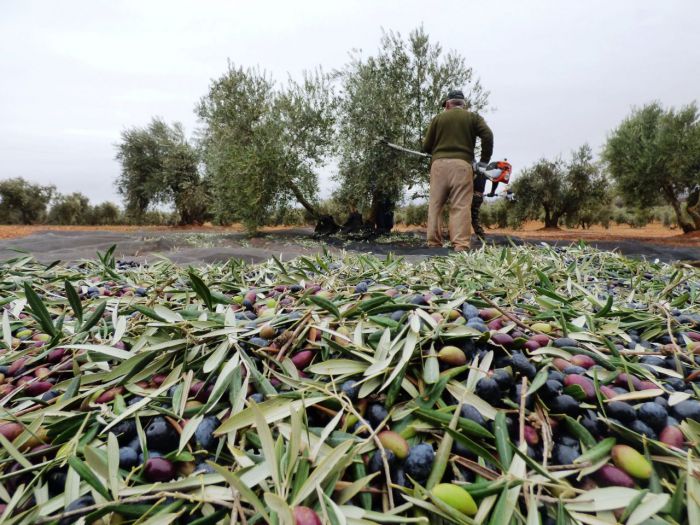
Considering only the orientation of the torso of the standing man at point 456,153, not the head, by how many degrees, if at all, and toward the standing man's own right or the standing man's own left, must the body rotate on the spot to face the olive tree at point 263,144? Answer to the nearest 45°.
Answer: approximately 45° to the standing man's own left

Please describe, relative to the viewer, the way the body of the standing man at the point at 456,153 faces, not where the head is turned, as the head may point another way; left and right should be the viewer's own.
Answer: facing away from the viewer

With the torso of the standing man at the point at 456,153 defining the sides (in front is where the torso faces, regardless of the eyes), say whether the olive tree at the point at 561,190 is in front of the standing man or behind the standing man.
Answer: in front

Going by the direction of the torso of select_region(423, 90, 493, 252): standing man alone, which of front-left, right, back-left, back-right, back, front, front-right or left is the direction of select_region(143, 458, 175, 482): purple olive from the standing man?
back

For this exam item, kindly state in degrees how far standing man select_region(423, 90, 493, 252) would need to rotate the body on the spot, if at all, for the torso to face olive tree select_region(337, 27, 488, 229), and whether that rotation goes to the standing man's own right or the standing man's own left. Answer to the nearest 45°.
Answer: approximately 45° to the standing man's own left

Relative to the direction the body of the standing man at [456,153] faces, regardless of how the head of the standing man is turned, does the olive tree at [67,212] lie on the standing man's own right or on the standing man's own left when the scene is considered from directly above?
on the standing man's own left

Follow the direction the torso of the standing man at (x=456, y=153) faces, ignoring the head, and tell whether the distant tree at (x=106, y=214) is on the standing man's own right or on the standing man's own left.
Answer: on the standing man's own left

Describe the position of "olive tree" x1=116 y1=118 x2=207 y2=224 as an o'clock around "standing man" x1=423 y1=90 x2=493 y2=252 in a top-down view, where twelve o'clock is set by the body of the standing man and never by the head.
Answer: The olive tree is roughly at 10 o'clock from the standing man.
